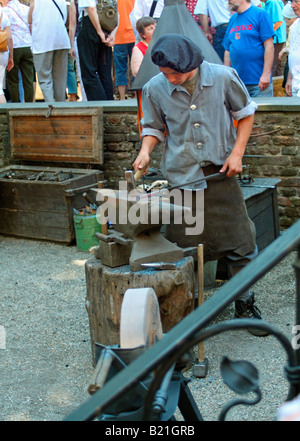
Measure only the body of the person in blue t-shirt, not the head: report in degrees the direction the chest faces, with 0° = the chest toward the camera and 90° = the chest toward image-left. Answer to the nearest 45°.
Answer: approximately 45°

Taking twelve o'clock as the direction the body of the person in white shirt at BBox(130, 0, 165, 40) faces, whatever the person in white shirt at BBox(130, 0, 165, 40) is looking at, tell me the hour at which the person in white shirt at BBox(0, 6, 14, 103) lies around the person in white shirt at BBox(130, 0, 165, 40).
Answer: the person in white shirt at BBox(0, 6, 14, 103) is roughly at 4 o'clock from the person in white shirt at BBox(130, 0, 165, 40).

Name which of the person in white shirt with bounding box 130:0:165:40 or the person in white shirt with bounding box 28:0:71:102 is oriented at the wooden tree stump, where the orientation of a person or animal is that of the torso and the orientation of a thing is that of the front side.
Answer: the person in white shirt with bounding box 130:0:165:40

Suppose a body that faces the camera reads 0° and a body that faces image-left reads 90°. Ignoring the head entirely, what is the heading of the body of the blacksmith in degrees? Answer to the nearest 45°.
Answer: approximately 45°

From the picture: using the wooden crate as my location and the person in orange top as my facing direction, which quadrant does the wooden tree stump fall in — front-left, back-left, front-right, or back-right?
back-right

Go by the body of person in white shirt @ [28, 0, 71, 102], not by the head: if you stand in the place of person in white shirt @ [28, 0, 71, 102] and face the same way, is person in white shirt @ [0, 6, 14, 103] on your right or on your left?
on your left

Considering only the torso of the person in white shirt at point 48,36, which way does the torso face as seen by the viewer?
away from the camera

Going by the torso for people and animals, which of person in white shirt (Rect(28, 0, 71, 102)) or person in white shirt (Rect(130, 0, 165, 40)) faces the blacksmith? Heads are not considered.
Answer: person in white shirt (Rect(130, 0, 165, 40))

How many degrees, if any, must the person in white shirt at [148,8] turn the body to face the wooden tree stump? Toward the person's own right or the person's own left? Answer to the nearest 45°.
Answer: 0° — they already face it
